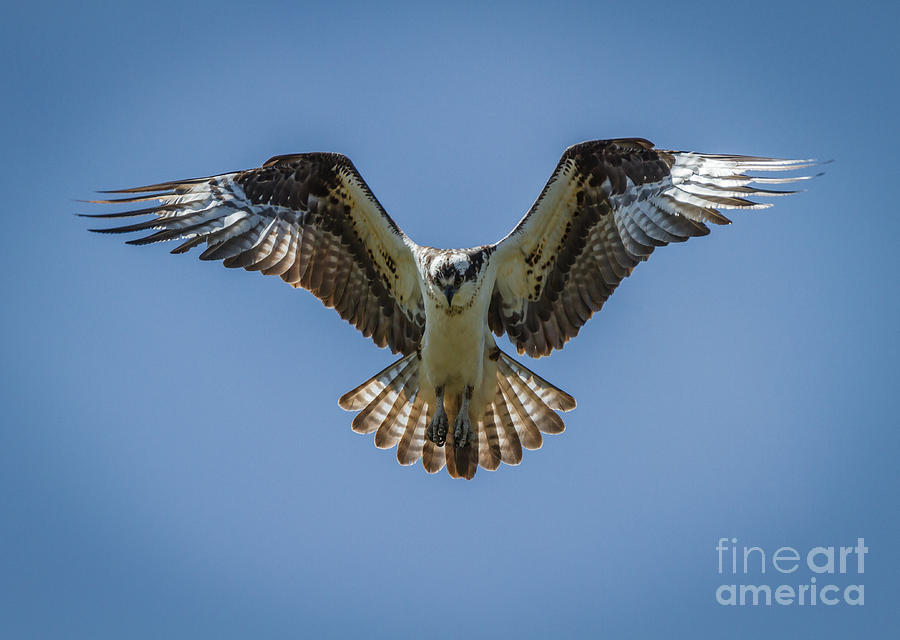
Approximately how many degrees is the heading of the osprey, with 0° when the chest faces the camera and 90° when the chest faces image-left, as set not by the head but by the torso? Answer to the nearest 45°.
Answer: approximately 0°
